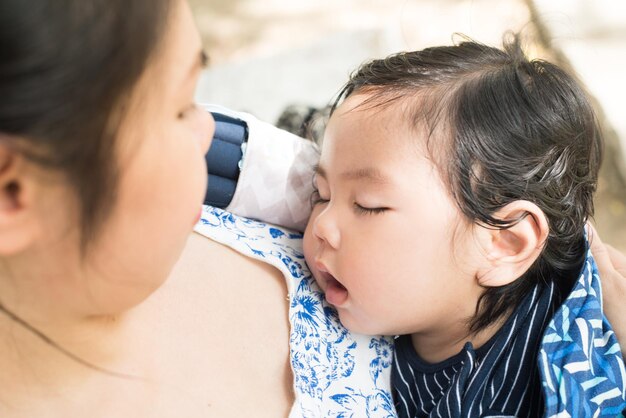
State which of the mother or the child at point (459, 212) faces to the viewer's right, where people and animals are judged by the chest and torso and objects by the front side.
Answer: the mother

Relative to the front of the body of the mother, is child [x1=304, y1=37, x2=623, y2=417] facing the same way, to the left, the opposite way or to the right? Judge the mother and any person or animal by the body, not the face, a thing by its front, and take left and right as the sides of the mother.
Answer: the opposite way

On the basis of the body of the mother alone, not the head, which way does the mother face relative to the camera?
to the viewer's right

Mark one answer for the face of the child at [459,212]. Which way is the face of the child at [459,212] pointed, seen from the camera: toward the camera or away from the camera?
toward the camera

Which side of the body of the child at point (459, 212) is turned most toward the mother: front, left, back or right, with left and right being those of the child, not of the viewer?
front

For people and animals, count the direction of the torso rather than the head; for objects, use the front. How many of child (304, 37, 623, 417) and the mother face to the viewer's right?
1

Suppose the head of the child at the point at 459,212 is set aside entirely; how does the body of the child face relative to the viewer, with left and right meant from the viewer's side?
facing the viewer and to the left of the viewer

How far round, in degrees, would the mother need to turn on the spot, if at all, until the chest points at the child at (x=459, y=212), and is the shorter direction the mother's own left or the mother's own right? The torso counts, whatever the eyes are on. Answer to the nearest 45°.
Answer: approximately 45° to the mother's own left
